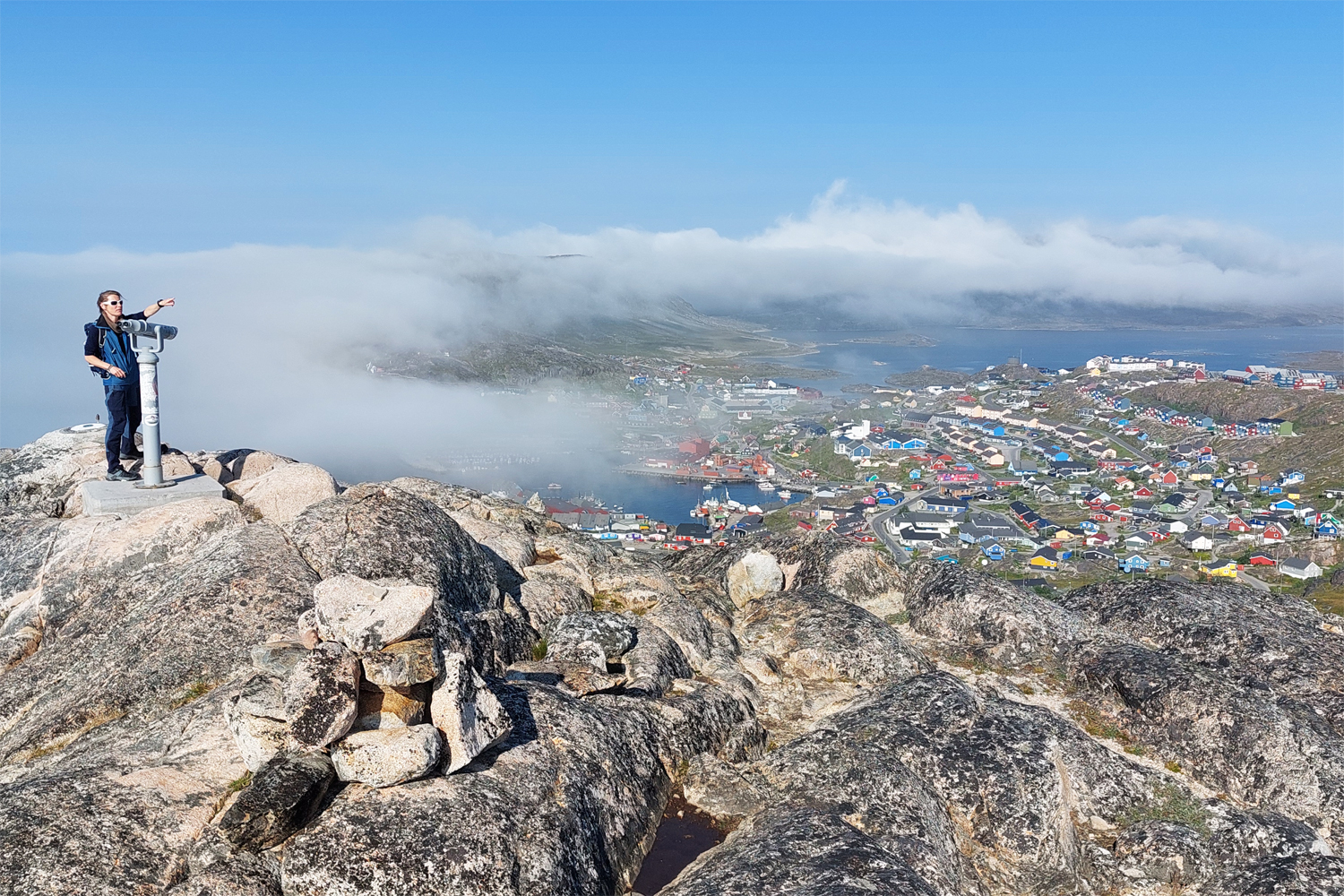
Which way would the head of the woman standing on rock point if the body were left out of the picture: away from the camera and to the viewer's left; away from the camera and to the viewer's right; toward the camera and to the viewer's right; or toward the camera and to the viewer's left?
toward the camera and to the viewer's right

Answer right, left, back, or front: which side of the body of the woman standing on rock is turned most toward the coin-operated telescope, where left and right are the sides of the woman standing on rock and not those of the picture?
front

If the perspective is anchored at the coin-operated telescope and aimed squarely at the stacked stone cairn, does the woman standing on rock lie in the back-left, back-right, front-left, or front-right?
back-right

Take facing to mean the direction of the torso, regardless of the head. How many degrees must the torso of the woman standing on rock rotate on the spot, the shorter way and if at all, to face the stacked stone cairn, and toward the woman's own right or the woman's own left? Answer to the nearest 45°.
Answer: approximately 45° to the woman's own right

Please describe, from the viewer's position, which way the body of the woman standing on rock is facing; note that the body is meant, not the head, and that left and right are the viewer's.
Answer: facing the viewer and to the right of the viewer

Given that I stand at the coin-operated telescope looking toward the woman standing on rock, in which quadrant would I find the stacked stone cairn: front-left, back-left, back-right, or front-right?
back-left
